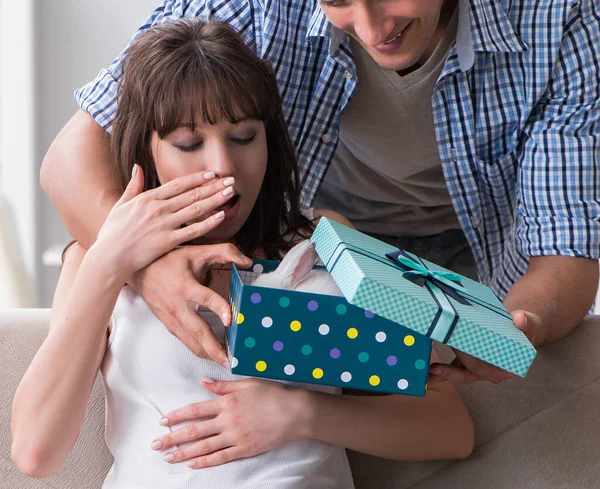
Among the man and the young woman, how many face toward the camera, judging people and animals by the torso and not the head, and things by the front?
2

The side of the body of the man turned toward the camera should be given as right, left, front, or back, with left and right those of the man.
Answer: front

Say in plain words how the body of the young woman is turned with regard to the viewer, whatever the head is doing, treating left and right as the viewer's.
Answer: facing the viewer

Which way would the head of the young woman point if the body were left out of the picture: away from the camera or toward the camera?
toward the camera

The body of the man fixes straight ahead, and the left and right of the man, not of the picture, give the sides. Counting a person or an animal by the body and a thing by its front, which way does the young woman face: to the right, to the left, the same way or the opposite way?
the same way
